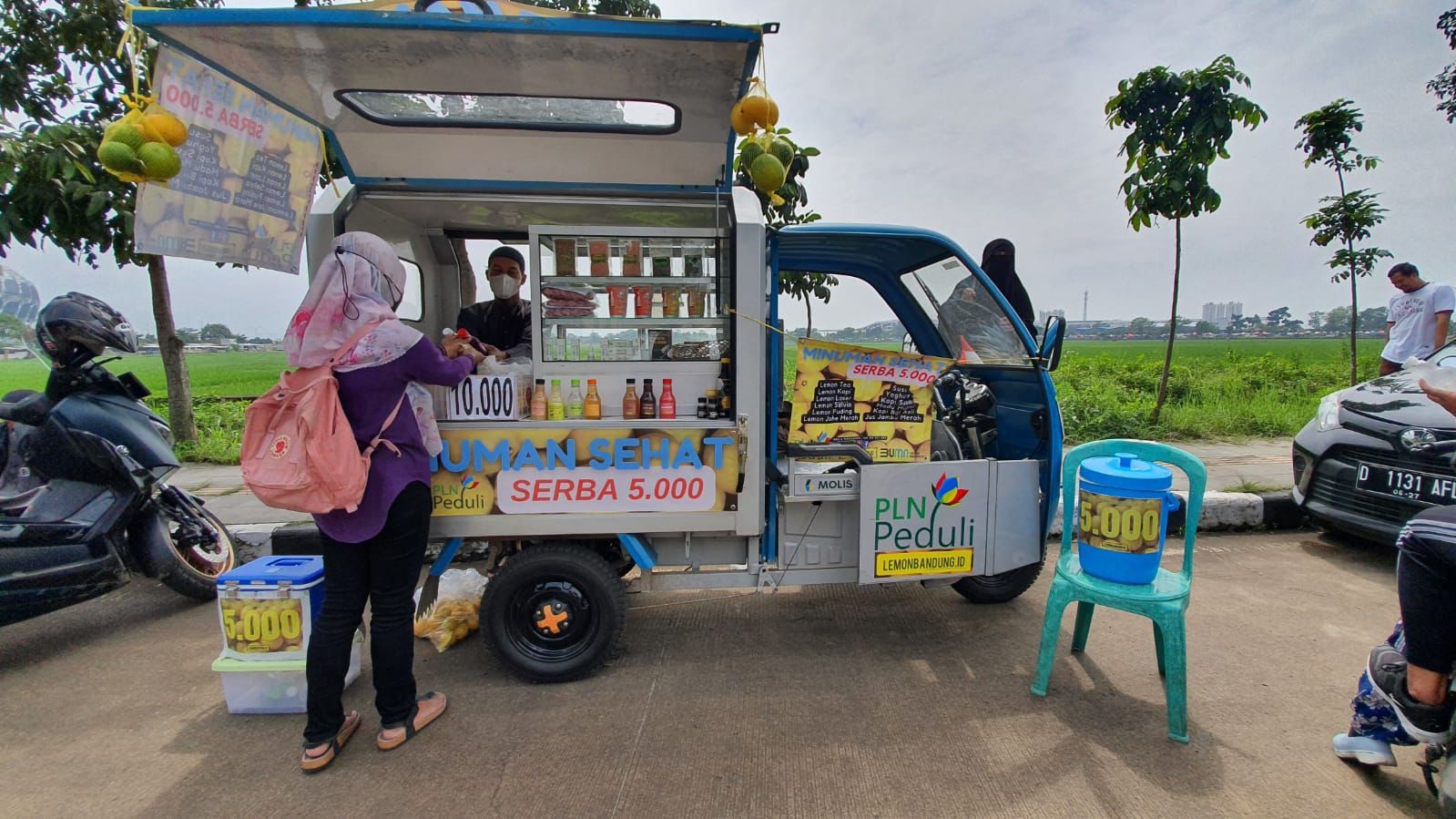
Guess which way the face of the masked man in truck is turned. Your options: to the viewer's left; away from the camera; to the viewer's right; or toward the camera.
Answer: toward the camera

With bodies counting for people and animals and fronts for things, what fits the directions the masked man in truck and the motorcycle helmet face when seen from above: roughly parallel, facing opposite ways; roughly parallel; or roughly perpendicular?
roughly perpendicular

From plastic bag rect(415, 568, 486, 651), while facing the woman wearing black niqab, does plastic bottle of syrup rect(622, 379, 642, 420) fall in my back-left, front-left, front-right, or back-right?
front-right

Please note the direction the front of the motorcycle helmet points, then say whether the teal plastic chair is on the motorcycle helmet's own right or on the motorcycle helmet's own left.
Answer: on the motorcycle helmet's own right

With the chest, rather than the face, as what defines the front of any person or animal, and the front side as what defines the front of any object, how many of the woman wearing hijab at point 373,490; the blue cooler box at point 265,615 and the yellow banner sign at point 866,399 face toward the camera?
2

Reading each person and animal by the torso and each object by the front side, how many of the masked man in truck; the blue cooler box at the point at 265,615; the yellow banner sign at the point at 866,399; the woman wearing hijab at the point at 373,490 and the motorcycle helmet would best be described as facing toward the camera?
3

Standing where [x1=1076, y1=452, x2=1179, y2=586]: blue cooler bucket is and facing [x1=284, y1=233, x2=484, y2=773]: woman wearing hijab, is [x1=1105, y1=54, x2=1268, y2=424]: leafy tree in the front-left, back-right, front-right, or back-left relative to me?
back-right

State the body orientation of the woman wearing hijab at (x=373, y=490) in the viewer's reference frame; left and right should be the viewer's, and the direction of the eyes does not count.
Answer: facing away from the viewer and to the right of the viewer

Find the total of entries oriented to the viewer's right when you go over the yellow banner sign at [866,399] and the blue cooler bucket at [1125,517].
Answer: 0

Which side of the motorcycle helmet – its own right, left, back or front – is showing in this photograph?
right

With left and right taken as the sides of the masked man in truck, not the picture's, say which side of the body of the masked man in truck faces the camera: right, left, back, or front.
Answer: front

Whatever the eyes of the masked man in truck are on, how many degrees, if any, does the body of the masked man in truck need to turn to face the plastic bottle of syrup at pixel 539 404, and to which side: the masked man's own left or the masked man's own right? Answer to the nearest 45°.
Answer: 0° — they already face it

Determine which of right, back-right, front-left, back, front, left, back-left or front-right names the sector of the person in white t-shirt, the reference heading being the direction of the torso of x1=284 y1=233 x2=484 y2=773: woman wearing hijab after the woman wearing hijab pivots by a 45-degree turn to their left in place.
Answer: right

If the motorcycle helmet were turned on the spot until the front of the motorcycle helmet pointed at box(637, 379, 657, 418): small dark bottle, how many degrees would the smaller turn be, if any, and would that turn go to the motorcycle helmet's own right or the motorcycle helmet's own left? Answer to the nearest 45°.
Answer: approximately 45° to the motorcycle helmet's own right

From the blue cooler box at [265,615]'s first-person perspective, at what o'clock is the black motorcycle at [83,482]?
The black motorcycle is roughly at 5 o'clock from the blue cooler box.

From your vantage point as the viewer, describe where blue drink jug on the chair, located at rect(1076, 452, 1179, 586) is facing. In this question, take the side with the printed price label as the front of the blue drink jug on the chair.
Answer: facing the viewer
